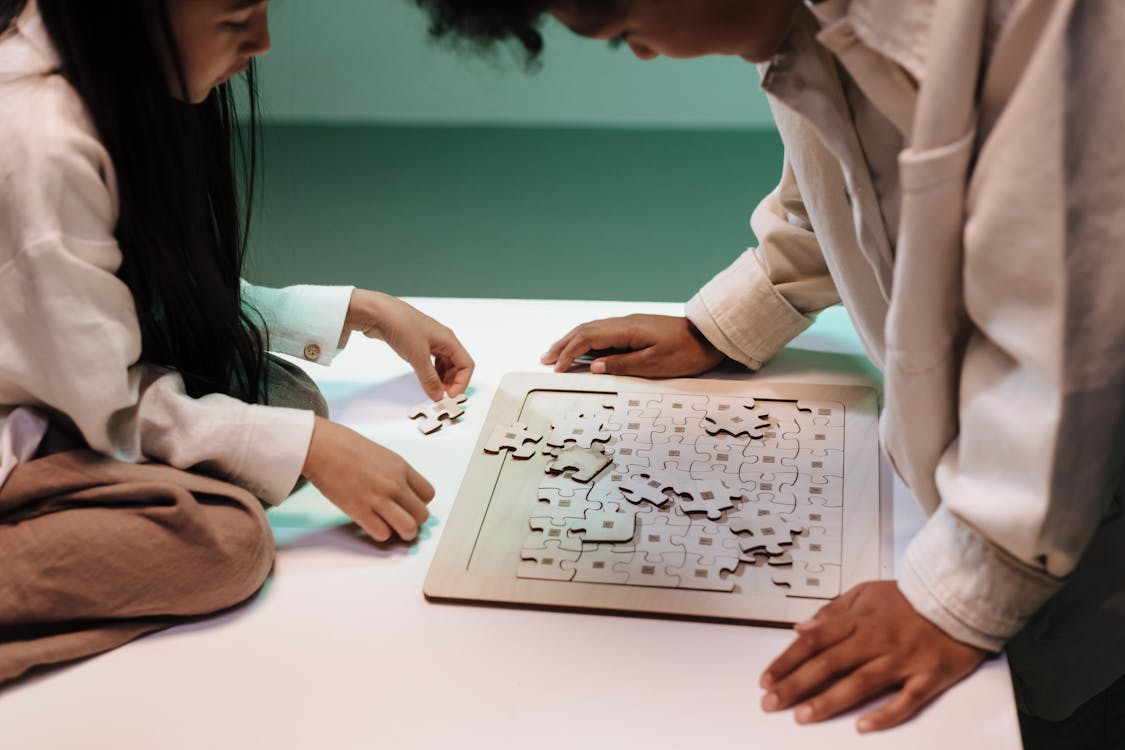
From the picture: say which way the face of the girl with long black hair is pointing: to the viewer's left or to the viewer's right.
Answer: to the viewer's right

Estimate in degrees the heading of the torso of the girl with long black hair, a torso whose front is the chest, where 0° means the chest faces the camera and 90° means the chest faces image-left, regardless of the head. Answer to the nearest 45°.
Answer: approximately 270°
